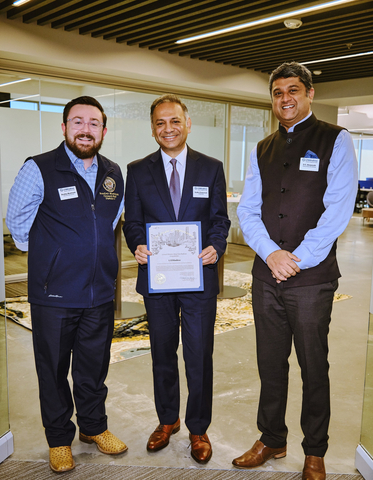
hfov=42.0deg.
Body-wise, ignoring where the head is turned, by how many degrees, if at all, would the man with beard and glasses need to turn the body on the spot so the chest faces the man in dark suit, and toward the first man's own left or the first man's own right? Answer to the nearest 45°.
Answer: approximately 45° to the first man's own left

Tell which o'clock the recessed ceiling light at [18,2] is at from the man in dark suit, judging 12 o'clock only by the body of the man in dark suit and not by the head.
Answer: The recessed ceiling light is roughly at 5 o'clock from the man in dark suit.

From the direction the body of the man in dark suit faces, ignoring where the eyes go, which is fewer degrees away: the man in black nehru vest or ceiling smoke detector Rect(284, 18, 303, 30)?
the man in black nehru vest

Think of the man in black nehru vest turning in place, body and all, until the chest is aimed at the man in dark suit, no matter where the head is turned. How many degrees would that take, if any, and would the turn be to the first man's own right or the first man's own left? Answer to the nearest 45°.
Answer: approximately 45° to the first man's own right

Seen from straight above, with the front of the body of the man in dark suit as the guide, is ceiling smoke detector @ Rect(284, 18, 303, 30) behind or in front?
behind

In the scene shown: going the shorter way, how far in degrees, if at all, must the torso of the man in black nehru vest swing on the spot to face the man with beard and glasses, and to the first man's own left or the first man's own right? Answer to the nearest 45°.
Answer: approximately 45° to the first man's own right

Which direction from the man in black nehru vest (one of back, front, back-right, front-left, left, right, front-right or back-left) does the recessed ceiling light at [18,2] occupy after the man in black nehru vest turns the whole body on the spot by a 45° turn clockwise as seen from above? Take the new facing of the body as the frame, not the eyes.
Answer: front-right
